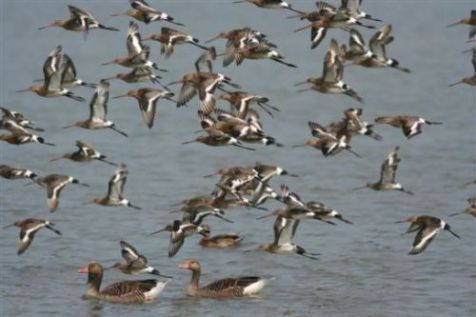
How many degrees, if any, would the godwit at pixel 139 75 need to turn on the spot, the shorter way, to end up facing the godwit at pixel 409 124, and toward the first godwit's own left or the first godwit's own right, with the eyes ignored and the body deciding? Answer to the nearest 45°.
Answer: approximately 180°

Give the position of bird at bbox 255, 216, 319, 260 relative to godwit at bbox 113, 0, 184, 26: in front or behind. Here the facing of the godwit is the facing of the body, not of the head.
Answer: behind

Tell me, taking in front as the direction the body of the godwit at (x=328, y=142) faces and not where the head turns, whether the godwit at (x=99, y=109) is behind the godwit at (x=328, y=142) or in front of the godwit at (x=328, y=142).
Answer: in front

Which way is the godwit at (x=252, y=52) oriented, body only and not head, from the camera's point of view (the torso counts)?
to the viewer's left

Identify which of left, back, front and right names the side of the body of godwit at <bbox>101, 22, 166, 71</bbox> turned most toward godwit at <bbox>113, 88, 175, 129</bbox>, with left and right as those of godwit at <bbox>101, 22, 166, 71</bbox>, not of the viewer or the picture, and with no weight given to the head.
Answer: left

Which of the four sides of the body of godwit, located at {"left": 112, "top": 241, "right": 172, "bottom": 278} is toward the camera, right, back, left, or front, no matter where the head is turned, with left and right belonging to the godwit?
left

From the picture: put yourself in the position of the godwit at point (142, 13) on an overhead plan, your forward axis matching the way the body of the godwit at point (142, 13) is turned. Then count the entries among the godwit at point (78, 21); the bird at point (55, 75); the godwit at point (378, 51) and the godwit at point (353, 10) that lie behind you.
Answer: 2

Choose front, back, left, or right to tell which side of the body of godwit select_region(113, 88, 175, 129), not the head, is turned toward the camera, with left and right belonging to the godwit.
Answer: left

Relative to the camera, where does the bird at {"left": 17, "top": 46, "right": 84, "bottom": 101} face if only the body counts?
to the viewer's left
